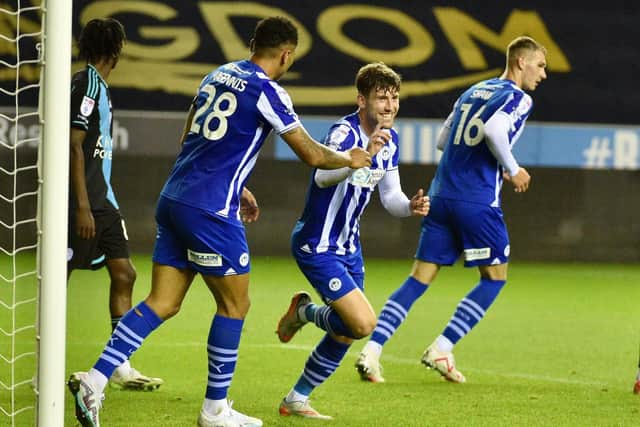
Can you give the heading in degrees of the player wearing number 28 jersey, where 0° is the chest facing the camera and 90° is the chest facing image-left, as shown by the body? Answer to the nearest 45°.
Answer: approximately 225°

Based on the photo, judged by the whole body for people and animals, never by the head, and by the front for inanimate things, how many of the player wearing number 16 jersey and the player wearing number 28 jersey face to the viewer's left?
0

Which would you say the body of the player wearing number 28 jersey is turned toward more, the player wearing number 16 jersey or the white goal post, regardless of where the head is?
the player wearing number 16 jersey

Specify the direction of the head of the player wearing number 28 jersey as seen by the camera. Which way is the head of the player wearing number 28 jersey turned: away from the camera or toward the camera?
away from the camera

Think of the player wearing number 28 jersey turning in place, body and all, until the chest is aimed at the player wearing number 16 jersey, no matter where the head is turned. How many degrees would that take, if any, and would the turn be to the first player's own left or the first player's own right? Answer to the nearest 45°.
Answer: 0° — they already face them

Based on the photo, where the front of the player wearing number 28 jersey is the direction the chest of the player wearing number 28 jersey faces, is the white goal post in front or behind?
behind
